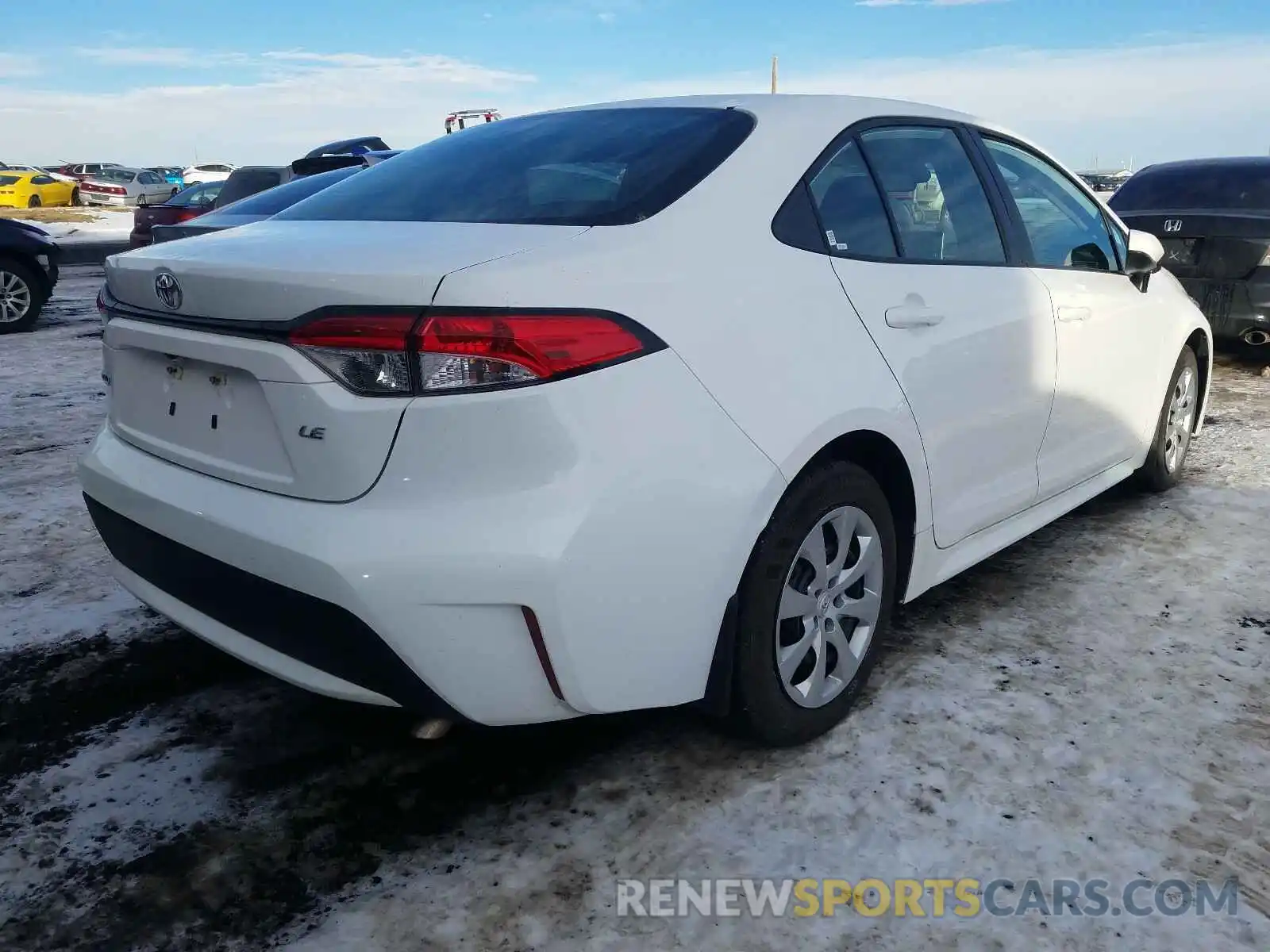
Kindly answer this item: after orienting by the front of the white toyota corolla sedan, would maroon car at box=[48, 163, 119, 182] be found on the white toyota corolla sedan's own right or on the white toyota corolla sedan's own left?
on the white toyota corolla sedan's own left

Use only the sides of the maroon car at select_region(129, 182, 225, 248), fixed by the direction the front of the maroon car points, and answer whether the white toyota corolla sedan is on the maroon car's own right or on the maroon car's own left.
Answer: on the maroon car's own right

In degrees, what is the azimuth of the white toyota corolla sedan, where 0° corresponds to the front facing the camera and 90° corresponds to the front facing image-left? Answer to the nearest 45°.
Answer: approximately 225°

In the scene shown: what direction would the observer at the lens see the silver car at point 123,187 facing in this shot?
facing away from the viewer and to the right of the viewer

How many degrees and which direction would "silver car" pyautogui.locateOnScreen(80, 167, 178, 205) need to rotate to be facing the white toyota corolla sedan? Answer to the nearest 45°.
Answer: approximately 135° to its right

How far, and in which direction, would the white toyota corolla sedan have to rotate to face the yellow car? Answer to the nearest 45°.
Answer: approximately 90° to its left

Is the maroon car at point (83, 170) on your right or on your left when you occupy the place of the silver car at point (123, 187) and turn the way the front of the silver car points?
on your left
